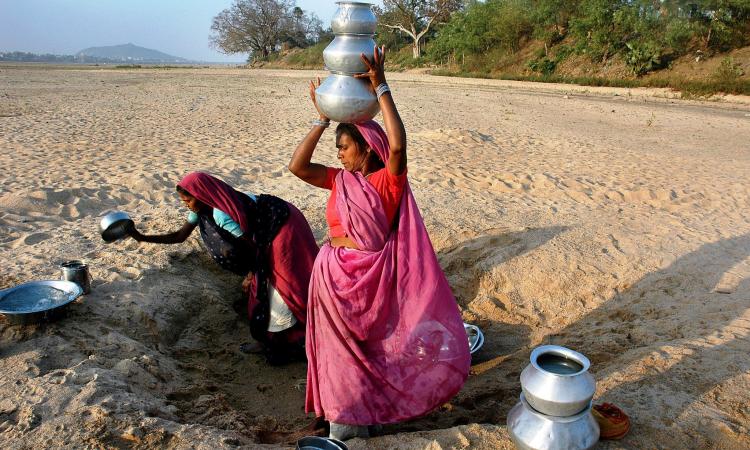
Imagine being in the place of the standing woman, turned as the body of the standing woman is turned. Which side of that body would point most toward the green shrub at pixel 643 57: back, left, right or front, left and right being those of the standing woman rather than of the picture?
back

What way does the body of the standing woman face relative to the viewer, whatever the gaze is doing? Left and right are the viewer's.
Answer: facing the viewer and to the left of the viewer

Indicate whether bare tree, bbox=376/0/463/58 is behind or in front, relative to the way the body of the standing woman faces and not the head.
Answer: behind

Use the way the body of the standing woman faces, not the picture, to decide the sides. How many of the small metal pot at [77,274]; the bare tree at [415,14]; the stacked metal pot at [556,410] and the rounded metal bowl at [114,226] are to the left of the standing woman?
1

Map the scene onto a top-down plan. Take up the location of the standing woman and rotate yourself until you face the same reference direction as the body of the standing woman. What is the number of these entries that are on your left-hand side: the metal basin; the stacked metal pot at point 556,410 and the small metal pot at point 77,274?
1

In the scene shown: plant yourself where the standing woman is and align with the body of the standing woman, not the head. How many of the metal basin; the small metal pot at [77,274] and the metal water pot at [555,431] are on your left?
1

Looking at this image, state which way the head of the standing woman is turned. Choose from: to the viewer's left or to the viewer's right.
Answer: to the viewer's left

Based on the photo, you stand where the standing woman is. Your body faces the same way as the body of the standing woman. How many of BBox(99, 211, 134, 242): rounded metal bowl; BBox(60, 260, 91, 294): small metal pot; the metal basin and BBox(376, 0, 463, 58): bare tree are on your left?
0

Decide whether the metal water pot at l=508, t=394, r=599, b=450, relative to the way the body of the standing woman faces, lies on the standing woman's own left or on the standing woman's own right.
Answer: on the standing woman's own left

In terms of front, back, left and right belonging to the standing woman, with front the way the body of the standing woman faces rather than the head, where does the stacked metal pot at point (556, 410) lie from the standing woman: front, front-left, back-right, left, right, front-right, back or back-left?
left

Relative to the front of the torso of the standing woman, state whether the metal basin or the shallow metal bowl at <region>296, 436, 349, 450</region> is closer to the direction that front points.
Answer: the shallow metal bowl

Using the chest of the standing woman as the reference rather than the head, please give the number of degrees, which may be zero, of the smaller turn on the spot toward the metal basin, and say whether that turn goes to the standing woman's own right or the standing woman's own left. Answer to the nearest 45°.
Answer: approximately 45° to the standing woman's own right

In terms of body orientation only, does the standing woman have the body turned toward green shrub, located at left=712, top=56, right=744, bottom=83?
no
